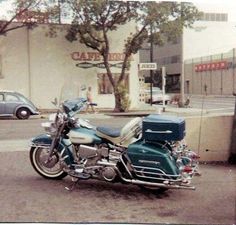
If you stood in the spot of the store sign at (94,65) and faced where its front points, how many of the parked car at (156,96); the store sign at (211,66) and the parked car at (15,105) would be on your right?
1

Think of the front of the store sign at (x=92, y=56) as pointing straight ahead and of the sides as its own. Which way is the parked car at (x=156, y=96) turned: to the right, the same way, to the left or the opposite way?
to the left

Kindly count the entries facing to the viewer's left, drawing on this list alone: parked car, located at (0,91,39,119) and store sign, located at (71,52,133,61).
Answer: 1

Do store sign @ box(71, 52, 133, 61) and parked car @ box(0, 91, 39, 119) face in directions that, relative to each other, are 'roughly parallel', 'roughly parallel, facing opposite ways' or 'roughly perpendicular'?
roughly perpendicular

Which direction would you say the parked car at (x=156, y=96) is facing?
to the viewer's right

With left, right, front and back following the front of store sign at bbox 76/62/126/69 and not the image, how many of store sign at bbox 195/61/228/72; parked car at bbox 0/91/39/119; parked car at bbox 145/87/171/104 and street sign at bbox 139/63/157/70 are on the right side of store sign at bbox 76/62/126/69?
1

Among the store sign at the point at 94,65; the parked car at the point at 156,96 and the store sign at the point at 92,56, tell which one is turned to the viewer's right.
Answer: the parked car

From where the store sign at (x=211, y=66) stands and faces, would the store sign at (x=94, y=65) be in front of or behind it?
in front

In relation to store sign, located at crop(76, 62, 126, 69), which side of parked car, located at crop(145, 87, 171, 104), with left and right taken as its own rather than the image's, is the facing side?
back

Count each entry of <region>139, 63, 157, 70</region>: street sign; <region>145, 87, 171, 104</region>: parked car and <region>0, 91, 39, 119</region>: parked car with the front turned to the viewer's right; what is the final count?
1

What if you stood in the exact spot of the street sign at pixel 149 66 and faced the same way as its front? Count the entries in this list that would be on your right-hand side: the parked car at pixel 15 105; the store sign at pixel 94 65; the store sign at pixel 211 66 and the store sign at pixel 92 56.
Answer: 3
